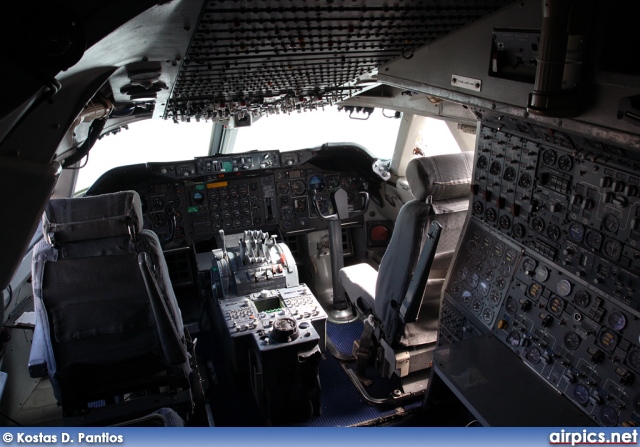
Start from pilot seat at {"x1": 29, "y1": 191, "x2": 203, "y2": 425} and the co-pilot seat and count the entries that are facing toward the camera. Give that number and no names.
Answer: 0

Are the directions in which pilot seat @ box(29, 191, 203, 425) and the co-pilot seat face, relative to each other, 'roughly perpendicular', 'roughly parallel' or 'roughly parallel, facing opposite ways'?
roughly parallel

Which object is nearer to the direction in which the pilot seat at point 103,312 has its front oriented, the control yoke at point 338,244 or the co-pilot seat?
the control yoke

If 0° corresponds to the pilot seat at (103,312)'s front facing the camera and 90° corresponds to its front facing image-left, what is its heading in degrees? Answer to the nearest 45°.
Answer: approximately 180°

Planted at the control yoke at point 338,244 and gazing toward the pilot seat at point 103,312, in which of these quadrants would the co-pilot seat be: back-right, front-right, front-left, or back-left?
front-left

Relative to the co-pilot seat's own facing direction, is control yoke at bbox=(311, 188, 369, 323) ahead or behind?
ahead

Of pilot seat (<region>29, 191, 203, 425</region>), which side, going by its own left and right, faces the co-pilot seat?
right

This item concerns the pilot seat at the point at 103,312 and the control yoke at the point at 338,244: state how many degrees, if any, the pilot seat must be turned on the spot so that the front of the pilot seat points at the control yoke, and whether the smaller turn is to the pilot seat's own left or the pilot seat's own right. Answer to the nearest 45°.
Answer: approximately 45° to the pilot seat's own right

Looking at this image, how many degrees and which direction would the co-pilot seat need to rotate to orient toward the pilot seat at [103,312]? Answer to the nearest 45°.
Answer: approximately 90° to its left

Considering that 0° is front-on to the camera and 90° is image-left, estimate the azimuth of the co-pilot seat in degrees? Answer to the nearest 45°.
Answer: approximately 135°
